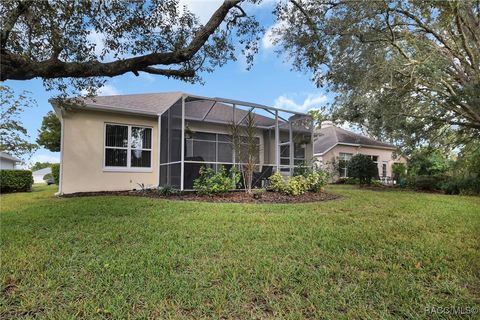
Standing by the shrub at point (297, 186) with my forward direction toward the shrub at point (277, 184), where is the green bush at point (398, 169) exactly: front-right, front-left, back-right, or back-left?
back-right

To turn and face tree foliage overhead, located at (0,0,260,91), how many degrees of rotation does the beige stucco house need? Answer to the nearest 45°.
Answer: approximately 135° to its left

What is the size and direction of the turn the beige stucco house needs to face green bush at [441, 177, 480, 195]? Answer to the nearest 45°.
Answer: approximately 135° to its right

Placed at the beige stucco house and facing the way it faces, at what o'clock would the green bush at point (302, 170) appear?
The green bush is roughly at 5 o'clock from the beige stucco house.

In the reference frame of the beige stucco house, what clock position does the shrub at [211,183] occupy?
The shrub is roughly at 6 o'clock from the beige stucco house.

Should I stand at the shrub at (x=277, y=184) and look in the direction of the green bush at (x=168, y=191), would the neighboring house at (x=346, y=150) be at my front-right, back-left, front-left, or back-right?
back-right

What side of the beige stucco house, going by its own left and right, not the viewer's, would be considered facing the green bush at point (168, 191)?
back

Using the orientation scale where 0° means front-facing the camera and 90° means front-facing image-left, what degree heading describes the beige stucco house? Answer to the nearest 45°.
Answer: approximately 135°

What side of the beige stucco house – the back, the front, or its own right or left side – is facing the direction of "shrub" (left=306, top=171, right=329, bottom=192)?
back

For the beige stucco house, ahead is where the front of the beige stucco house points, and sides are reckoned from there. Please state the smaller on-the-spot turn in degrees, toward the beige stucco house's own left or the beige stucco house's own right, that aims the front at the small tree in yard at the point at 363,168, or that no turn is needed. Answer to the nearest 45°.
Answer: approximately 135° to the beige stucco house's own right
